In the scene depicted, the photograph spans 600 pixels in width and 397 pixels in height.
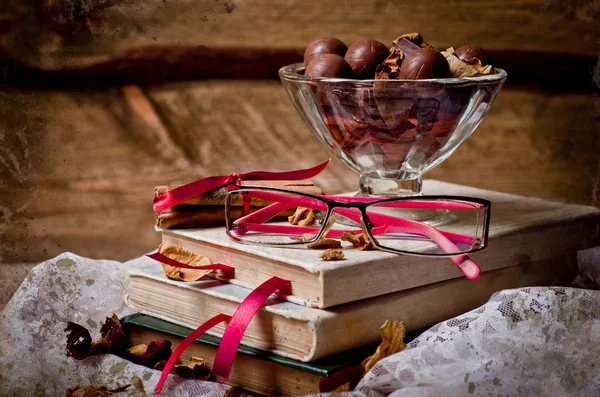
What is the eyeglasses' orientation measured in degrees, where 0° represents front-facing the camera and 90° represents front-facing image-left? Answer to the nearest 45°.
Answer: approximately 0°
